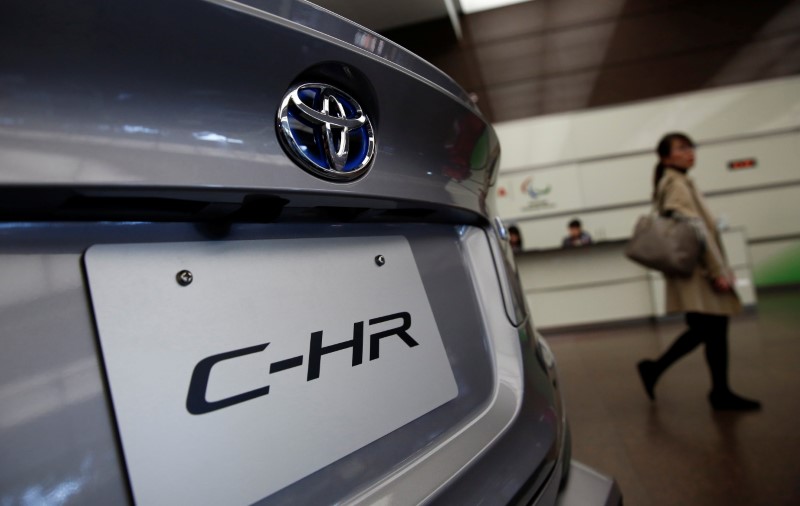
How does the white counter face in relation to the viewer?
toward the camera

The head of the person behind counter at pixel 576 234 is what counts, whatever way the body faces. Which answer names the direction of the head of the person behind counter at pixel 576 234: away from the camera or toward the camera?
toward the camera

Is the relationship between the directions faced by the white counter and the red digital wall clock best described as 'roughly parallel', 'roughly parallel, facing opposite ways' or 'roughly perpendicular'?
roughly parallel

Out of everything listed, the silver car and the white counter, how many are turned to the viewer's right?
0

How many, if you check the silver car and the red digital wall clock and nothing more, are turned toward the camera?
1

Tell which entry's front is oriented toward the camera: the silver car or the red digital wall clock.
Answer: the red digital wall clock

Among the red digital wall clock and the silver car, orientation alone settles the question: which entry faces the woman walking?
the red digital wall clock

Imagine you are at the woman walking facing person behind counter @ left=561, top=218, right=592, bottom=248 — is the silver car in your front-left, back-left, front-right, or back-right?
back-left

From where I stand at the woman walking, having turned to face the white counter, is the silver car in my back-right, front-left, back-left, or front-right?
back-left

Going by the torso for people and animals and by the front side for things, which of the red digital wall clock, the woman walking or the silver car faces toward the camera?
the red digital wall clock

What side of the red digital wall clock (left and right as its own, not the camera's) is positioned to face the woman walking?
front

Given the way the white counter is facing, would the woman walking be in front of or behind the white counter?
in front

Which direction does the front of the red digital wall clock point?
toward the camera
